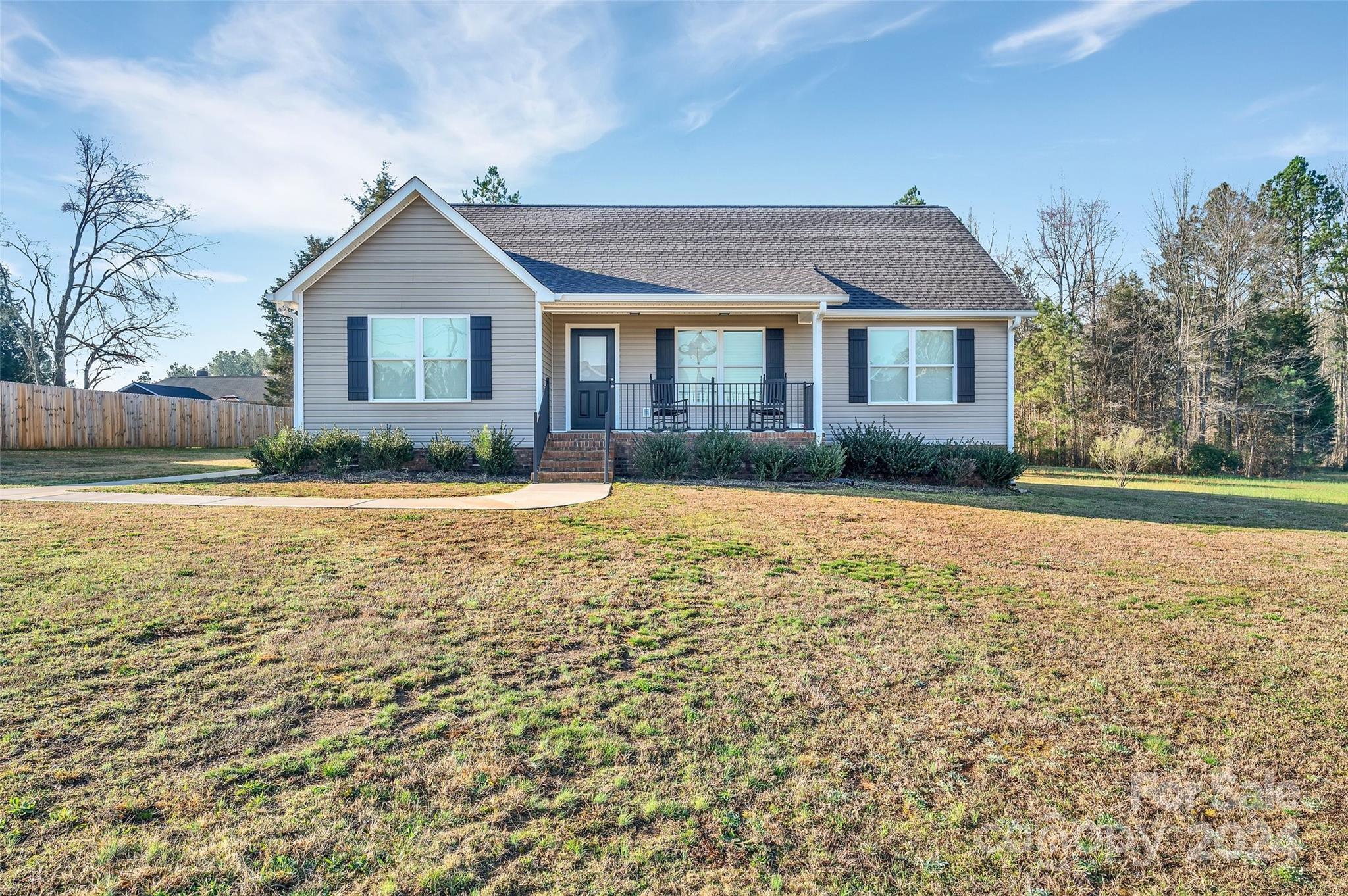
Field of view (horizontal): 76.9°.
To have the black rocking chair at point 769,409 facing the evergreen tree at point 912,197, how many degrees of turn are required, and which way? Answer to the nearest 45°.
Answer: approximately 135° to its right

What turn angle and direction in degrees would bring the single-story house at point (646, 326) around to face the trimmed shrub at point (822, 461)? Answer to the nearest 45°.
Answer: approximately 45° to its left

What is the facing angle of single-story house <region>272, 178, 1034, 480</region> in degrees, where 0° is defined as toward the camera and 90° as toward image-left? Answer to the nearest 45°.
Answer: approximately 0°

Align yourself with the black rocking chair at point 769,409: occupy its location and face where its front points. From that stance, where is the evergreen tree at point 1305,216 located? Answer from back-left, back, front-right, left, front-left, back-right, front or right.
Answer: back

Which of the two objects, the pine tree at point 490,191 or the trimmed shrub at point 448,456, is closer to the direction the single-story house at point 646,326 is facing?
the trimmed shrub

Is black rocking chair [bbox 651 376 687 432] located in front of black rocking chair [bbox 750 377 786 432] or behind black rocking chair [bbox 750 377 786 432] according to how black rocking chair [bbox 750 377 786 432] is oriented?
in front

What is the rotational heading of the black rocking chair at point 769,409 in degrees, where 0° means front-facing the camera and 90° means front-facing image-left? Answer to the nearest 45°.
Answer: approximately 45°

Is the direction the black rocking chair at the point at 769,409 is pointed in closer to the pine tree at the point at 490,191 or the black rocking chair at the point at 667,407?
the black rocking chair
